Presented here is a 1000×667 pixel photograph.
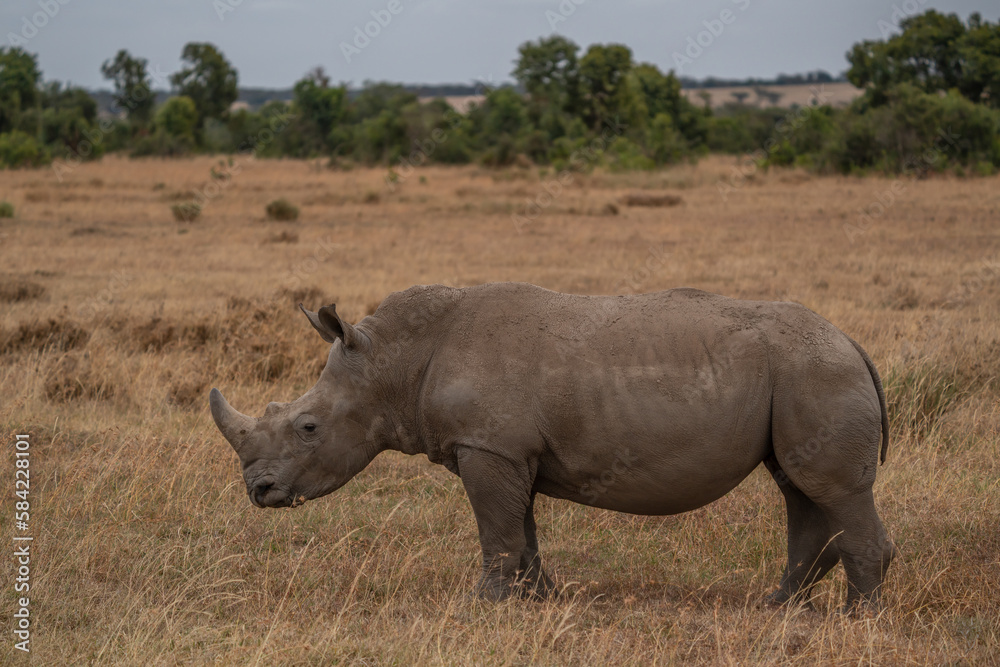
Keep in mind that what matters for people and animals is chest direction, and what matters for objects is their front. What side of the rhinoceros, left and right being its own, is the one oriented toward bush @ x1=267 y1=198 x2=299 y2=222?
right

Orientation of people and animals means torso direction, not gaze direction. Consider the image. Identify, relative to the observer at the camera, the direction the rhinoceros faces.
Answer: facing to the left of the viewer

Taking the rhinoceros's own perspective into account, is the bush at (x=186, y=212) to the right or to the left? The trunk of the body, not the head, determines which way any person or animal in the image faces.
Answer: on its right

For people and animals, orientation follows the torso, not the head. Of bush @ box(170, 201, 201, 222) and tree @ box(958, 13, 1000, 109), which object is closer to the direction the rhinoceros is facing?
the bush

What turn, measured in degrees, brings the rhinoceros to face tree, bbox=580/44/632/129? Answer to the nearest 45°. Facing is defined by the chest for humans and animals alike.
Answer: approximately 90° to its right

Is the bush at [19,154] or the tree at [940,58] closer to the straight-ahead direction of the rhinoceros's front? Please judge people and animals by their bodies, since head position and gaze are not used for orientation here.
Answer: the bush

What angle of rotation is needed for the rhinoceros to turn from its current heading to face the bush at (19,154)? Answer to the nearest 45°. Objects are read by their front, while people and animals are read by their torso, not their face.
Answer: approximately 45° to its right

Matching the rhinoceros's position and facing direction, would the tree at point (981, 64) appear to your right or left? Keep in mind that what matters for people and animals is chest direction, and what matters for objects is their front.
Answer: on your right

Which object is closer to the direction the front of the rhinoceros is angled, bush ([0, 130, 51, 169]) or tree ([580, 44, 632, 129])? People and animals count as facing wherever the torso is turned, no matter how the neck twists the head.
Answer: the bush

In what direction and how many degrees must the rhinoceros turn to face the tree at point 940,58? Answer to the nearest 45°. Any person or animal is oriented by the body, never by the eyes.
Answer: approximately 90° to its right
